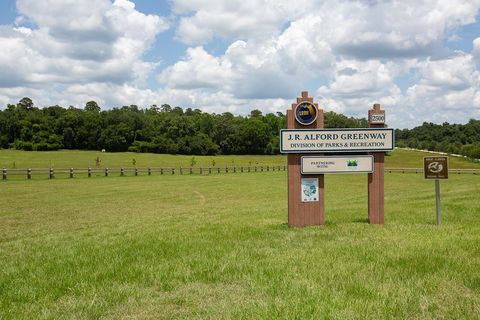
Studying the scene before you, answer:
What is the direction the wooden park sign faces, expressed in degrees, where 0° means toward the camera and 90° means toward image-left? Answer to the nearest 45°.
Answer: approximately 0°
